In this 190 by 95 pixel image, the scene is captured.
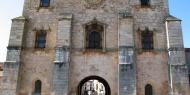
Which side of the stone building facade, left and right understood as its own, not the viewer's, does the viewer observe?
front
